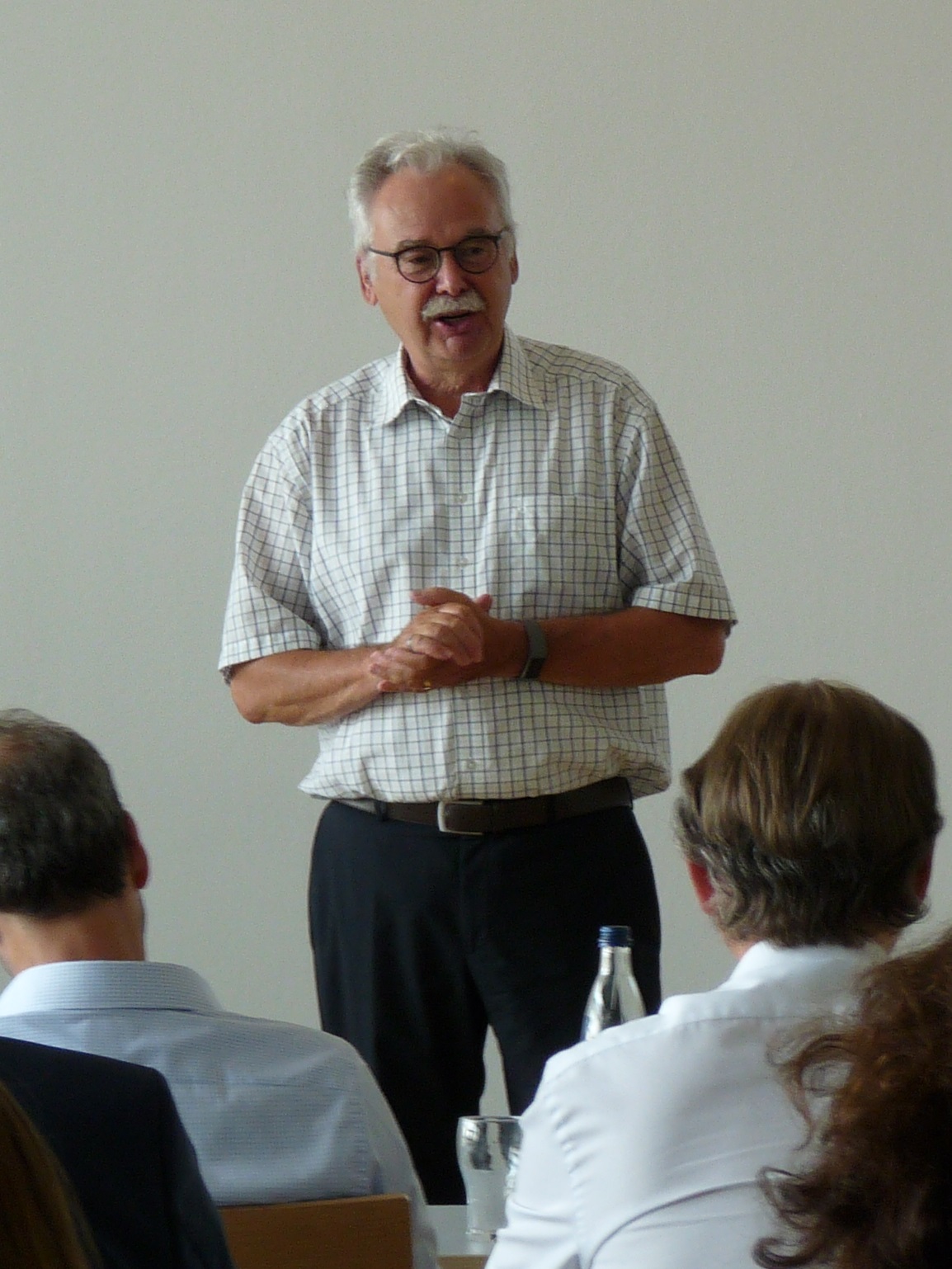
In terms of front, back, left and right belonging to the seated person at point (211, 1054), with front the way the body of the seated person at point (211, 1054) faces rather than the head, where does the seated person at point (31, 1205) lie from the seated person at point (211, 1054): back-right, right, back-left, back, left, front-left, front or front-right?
back

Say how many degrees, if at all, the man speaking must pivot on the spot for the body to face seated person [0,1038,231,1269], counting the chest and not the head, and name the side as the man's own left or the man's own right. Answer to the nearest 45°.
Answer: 0° — they already face them

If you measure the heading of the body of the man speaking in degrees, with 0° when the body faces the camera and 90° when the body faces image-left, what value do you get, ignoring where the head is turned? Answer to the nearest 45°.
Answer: approximately 0°

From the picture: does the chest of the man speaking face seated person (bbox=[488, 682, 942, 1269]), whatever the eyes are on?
yes

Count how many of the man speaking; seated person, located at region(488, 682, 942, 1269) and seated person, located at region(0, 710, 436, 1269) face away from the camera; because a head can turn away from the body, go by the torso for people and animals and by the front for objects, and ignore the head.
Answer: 2

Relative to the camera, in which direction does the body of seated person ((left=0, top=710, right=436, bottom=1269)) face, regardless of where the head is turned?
away from the camera

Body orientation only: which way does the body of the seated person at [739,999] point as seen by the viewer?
away from the camera

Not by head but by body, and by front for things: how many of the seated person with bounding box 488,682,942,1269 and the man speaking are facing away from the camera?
1

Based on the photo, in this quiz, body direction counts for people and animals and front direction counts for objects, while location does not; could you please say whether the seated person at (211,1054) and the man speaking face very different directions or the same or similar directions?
very different directions
